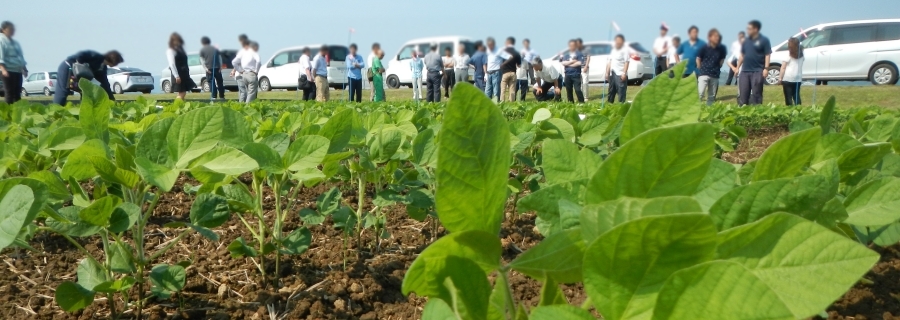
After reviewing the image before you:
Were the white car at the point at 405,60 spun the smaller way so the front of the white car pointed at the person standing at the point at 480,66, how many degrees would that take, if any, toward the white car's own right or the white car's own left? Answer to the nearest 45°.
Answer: approximately 90° to the white car's own left

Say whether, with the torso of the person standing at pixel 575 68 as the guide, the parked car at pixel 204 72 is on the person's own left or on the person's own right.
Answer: on the person's own right

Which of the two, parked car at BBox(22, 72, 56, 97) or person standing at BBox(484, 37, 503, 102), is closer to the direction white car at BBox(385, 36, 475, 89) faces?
the parked car

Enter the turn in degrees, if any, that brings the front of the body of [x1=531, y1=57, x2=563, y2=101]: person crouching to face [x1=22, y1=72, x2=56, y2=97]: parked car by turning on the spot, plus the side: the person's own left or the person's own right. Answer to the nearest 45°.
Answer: approximately 90° to the person's own right

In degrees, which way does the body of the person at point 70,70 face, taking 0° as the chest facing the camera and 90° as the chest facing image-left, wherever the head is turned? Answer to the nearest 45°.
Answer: approximately 270°

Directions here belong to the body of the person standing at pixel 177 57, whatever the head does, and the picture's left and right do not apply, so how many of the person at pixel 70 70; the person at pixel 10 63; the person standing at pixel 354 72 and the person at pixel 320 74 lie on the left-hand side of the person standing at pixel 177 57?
2

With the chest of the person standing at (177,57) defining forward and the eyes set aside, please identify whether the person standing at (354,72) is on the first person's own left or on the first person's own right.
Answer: on the first person's own left

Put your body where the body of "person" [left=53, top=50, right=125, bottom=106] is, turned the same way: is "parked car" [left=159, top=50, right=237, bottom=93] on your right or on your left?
on your left

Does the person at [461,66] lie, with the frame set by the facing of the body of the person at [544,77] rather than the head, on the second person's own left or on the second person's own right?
on the second person's own right

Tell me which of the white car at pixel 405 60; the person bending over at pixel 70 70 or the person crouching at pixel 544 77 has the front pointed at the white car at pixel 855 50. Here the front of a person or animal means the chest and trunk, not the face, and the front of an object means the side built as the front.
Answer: the person bending over at pixel 70 70
